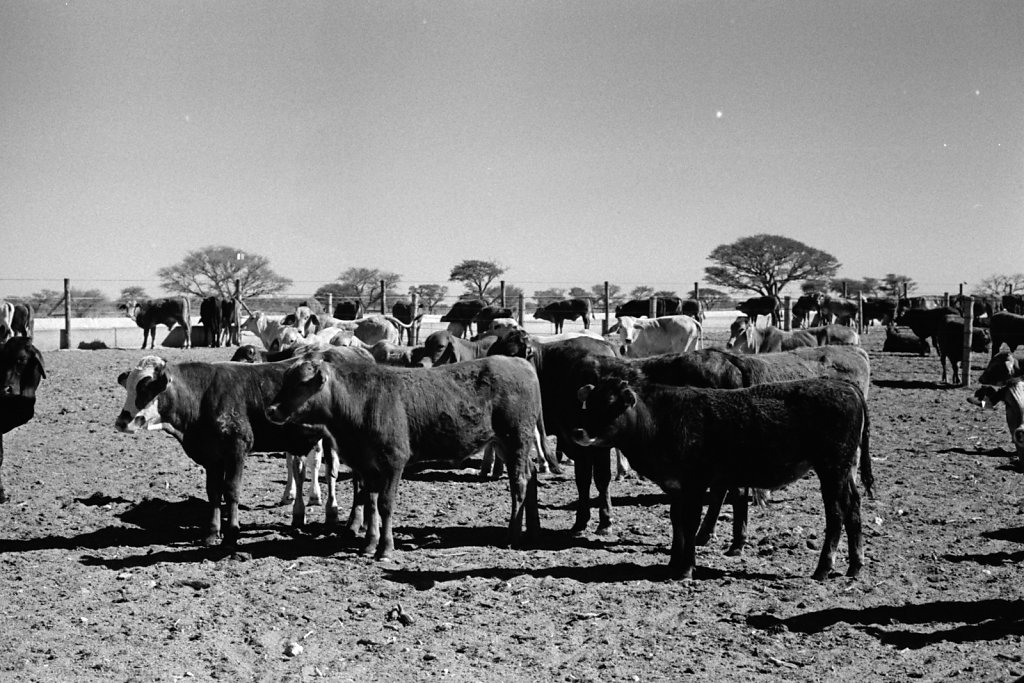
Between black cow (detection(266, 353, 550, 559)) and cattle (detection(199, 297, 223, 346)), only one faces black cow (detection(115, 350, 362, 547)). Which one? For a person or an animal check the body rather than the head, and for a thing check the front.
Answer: black cow (detection(266, 353, 550, 559))

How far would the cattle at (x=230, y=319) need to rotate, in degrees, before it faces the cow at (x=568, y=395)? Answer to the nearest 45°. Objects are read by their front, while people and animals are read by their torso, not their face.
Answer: approximately 180°

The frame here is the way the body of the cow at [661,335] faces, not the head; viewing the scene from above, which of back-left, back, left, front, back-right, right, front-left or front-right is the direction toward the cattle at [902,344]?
back-right

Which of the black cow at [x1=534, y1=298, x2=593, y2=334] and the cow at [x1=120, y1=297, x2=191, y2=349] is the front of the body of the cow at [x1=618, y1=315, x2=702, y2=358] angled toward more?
the cow

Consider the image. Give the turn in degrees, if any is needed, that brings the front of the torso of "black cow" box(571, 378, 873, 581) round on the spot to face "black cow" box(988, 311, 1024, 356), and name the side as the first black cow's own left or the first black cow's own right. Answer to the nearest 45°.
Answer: approximately 90° to the first black cow's own right

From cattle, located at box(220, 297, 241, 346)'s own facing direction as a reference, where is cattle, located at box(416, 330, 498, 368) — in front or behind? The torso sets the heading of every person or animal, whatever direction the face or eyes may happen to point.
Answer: behind

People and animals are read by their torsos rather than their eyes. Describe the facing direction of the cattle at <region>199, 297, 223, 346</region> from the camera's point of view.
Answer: facing away from the viewer

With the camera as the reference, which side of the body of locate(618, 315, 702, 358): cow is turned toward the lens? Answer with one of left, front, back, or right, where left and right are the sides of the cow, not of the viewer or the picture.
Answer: left

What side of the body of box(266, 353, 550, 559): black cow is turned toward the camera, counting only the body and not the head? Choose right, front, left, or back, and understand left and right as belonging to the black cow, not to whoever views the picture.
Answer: left

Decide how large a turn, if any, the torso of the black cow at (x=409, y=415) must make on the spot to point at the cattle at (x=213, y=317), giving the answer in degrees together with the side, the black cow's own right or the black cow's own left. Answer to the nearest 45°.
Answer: approximately 90° to the black cow's own right

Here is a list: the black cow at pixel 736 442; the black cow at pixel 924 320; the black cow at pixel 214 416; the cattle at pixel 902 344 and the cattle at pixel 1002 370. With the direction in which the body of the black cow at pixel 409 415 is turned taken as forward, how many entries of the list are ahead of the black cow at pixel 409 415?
1

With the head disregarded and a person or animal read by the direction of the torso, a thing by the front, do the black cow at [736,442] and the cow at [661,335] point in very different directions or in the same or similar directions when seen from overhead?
same or similar directions

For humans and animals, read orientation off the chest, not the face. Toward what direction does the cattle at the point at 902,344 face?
to the viewer's left

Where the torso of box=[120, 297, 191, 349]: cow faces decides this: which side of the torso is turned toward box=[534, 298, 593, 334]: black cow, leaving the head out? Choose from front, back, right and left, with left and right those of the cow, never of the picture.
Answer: back
